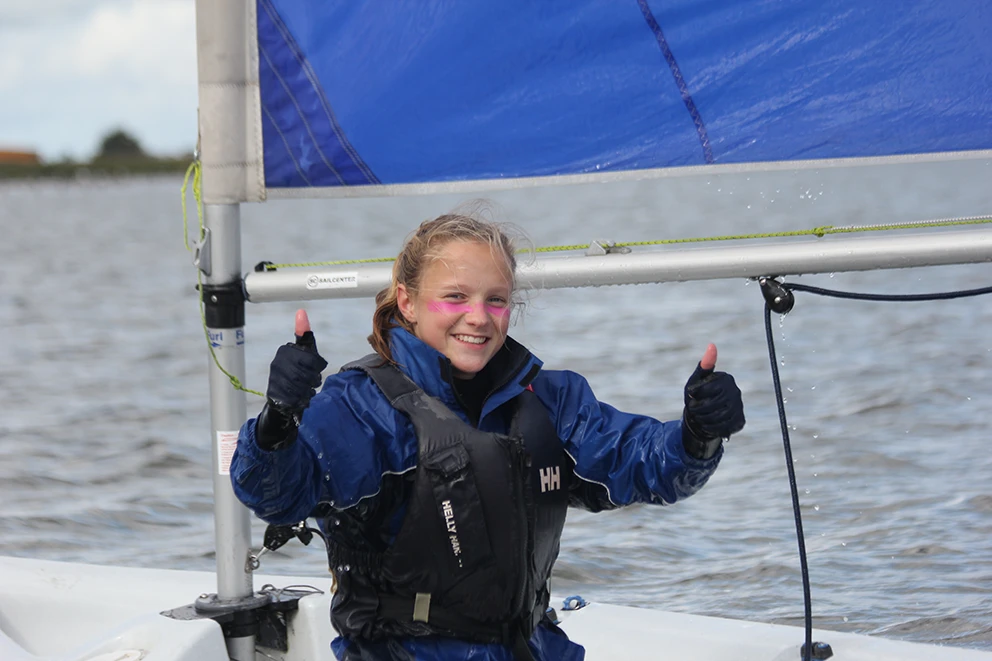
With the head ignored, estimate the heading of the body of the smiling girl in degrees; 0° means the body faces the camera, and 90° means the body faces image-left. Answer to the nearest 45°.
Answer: approximately 315°

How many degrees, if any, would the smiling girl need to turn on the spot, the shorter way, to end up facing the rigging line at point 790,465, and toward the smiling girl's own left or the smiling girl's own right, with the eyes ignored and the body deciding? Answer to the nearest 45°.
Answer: approximately 45° to the smiling girl's own left
